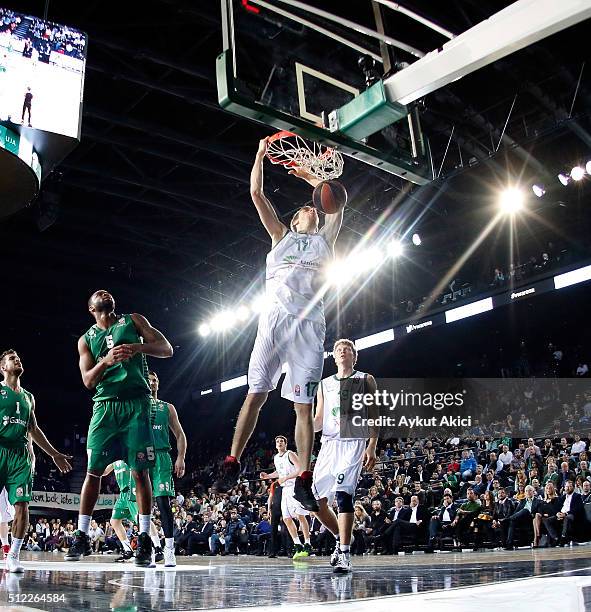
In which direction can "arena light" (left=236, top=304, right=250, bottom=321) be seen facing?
toward the camera

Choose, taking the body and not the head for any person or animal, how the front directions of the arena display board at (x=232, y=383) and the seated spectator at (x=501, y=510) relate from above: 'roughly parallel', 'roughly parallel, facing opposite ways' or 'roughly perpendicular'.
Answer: roughly parallel

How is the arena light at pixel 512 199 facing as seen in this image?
toward the camera

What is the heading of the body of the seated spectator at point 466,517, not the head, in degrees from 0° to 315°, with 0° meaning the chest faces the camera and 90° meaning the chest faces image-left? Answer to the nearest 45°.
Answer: approximately 45°

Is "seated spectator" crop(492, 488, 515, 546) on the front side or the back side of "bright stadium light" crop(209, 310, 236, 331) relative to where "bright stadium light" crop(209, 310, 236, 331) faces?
on the front side

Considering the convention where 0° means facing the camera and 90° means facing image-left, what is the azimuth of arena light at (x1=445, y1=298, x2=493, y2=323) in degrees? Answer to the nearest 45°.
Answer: approximately 45°

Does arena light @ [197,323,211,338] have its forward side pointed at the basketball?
yes

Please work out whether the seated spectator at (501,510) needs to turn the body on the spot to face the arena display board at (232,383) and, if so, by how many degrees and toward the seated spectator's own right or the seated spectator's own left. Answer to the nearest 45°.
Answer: approximately 90° to the seated spectator's own right

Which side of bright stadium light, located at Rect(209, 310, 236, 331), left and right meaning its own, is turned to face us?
front

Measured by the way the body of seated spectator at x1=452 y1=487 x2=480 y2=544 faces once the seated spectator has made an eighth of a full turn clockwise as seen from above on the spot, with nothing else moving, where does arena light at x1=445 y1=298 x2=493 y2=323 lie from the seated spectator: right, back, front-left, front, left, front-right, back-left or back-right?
right
